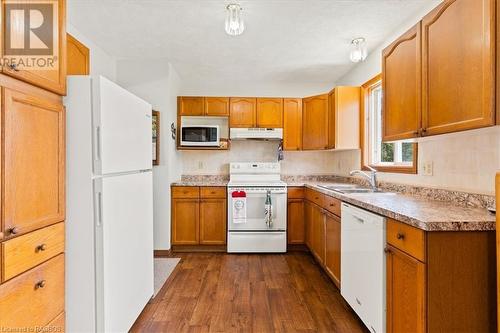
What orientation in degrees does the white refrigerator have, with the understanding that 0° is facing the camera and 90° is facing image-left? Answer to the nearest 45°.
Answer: approximately 315°

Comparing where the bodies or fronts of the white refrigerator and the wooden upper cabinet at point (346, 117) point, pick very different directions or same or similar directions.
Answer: very different directions

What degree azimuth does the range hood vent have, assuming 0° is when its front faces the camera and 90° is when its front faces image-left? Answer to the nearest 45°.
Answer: approximately 0°

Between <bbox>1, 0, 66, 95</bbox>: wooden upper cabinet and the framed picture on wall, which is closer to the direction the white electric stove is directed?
the wooden upper cabinet

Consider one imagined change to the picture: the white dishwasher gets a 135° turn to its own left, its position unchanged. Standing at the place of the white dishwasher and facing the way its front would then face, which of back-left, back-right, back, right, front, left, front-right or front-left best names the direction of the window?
left

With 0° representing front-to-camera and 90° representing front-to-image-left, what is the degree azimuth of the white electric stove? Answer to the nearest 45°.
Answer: approximately 0°
